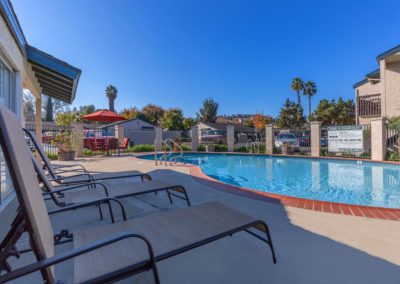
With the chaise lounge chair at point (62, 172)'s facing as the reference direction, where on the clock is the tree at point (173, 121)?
The tree is roughly at 10 o'clock from the chaise lounge chair.

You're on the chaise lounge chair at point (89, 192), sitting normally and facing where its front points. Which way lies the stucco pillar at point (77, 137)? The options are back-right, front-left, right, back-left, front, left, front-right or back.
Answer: left

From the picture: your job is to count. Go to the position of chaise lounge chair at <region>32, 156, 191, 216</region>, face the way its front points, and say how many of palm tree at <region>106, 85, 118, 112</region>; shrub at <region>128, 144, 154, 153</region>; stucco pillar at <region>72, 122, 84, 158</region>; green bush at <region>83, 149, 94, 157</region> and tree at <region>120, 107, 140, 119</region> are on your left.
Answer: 5

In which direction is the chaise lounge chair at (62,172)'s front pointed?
to the viewer's right

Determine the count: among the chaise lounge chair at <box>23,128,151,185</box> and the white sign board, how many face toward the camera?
1

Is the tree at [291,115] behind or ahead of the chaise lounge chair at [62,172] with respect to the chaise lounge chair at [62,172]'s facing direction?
ahead

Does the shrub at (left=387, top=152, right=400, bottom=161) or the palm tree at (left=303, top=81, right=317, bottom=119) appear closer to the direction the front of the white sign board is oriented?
the shrub

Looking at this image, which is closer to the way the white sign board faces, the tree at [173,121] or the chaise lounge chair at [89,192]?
the chaise lounge chair

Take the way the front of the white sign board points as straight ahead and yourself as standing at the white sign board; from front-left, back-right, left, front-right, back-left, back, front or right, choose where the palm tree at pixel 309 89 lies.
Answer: back

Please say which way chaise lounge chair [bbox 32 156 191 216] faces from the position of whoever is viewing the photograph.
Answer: facing to the right of the viewer
